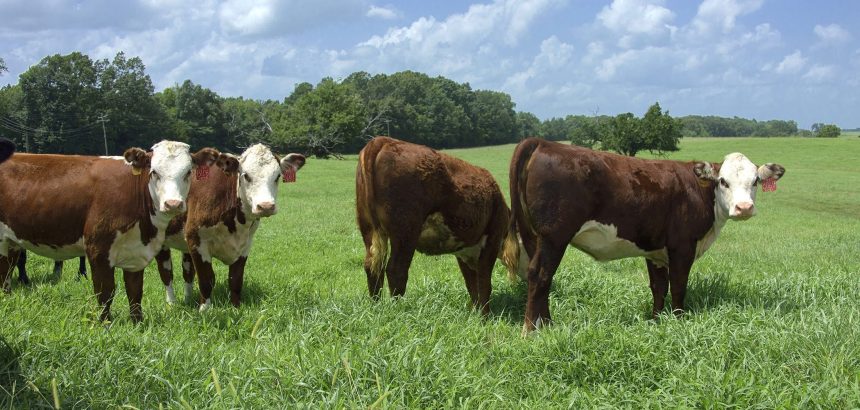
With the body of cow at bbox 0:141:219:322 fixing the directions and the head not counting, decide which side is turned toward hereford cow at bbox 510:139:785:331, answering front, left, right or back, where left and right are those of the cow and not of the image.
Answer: front

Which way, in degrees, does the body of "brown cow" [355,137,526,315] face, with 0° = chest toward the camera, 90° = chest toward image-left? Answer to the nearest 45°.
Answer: approximately 225°

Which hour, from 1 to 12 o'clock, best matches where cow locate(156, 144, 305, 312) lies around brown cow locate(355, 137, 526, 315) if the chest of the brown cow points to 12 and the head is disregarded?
The cow is roughly at 8 o'clock from the brown cow.

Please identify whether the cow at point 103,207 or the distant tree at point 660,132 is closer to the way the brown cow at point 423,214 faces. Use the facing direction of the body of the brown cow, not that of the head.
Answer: the distant tree

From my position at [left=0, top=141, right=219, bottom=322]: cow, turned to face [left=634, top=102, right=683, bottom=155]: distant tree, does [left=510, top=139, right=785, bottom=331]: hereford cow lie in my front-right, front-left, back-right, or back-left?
front-right

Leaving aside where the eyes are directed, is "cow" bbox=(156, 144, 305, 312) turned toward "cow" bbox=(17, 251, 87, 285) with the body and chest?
no

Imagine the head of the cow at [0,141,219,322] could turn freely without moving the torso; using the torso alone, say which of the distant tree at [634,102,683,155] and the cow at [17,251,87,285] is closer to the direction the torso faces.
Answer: the distant tree

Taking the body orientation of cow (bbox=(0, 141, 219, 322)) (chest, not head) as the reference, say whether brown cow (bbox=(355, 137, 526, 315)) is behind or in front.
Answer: in front

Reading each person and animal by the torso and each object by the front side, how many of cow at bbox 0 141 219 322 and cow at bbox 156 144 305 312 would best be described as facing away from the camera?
0

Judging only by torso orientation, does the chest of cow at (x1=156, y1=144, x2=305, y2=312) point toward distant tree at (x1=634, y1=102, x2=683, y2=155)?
no

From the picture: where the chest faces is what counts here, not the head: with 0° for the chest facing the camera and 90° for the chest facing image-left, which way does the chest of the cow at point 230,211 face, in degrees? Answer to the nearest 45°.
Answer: approximately 315°

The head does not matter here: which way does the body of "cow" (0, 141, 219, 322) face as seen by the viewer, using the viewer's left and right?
facing the viewer and to the right of the viewer

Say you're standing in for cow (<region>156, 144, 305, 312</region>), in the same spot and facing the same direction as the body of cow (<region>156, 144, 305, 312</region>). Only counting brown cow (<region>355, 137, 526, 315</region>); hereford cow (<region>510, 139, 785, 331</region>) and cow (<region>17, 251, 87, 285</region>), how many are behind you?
1

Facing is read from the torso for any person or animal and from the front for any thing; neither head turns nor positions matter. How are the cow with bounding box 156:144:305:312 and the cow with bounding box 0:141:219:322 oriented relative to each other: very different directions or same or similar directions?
same or similar directions

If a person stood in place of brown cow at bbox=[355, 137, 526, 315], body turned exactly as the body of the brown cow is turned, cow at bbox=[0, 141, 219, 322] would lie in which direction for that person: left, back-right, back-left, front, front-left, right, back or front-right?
back-left
